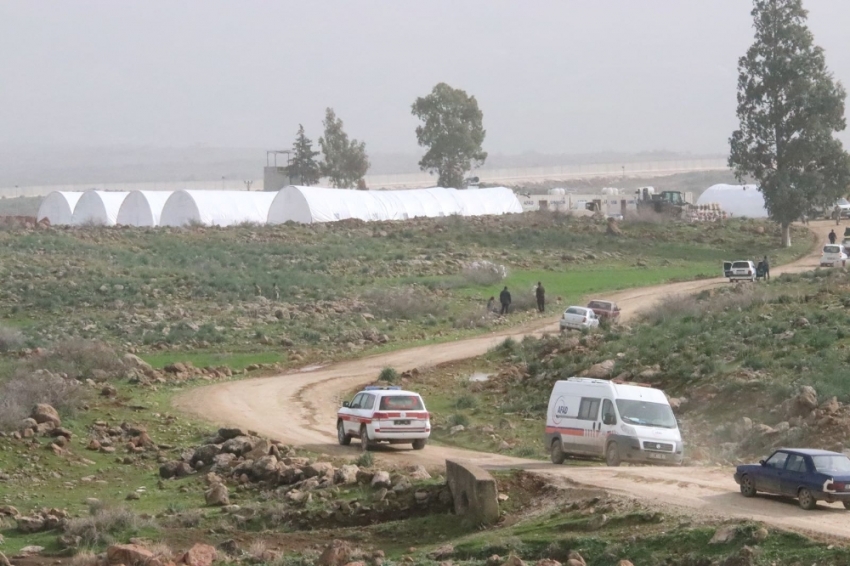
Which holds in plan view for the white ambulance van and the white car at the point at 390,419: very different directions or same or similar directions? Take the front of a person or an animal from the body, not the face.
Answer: very different directions

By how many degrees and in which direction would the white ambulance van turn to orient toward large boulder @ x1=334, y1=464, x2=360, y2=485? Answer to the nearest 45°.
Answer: approximately 90° to its right

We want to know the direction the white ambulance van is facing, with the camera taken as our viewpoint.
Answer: facing the viewer and to the right of the viewer

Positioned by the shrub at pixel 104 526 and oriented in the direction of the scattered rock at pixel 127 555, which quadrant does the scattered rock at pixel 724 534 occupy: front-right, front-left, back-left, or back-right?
front-left

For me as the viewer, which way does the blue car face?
facing away from the viewer and to the left of the viewer

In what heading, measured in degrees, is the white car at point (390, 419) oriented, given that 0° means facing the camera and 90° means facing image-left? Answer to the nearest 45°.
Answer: approximately 135°

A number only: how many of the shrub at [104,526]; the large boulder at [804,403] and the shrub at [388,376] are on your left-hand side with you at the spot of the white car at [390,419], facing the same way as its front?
1

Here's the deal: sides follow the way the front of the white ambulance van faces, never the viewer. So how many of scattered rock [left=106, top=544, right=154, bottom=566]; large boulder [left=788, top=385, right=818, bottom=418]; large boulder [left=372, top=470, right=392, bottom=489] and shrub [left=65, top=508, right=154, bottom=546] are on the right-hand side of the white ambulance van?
3

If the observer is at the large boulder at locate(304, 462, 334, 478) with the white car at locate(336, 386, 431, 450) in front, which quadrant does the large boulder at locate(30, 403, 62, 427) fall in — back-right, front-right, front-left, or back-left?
front-left

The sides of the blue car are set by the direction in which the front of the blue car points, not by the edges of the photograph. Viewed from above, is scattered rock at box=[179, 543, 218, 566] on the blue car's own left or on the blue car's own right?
on the blue car's own left

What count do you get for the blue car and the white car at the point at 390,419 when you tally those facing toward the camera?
0
